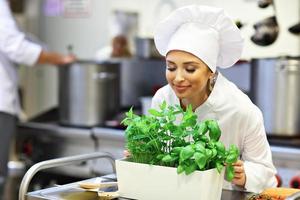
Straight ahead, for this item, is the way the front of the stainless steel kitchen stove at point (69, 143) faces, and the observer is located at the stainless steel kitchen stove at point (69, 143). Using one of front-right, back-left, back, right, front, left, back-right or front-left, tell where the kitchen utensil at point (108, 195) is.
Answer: front

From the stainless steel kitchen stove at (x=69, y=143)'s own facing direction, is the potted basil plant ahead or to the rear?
ahead

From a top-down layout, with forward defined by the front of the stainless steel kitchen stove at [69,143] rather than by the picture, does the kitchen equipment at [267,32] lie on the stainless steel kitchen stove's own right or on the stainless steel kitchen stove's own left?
on the stainless steel kitchen stove's own left

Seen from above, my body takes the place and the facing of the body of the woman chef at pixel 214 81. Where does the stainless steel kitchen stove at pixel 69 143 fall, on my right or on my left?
on my right

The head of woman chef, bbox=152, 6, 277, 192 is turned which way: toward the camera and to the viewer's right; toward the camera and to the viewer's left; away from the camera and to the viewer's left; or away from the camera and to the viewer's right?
toward the camera and to the viewer's left

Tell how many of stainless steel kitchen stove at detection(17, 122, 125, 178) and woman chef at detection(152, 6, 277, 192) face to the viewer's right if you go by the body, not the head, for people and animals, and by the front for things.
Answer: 0

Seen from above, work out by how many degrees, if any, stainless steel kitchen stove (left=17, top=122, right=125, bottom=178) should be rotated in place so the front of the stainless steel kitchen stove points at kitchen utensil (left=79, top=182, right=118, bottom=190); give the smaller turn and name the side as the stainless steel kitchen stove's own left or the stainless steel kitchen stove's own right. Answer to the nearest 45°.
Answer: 0° — it already faces it

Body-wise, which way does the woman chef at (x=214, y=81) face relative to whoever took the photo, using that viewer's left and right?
facing the viewer and to the left of the viewer

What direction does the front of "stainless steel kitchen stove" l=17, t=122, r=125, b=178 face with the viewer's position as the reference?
facing the viewer

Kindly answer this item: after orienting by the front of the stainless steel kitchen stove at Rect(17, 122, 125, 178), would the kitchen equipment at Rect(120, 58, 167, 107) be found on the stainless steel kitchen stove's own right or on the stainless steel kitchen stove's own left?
on the stainless steel kitchen stove's own left

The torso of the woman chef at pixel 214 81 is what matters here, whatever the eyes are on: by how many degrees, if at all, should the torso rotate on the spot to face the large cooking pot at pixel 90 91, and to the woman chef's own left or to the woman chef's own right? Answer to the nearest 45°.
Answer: approximately 90° to the woman chef's own right

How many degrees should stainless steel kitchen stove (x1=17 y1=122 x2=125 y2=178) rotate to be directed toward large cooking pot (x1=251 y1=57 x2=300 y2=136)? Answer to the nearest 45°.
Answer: approximately 45° to its left
